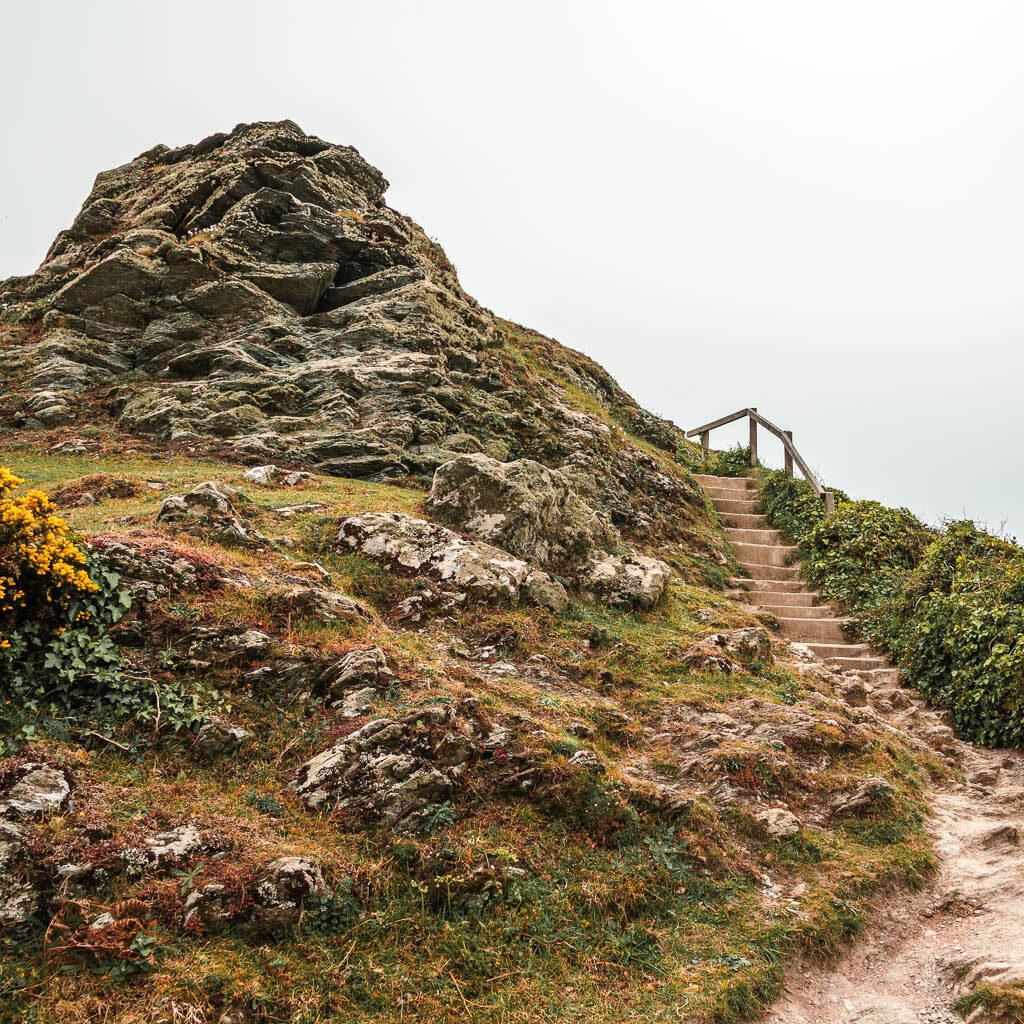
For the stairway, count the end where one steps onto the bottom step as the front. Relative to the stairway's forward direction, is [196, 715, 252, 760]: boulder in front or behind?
in front

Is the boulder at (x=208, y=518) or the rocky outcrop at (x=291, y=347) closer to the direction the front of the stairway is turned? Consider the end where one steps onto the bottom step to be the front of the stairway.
the boulder

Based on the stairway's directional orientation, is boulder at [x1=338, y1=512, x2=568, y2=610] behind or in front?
in front

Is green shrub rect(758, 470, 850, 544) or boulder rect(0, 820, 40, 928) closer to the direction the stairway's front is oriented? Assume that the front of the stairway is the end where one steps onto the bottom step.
the boulder
